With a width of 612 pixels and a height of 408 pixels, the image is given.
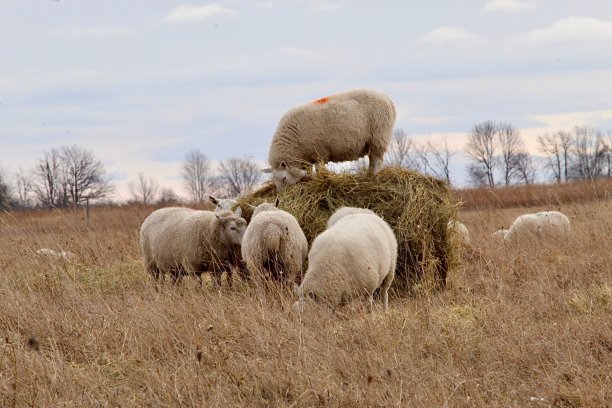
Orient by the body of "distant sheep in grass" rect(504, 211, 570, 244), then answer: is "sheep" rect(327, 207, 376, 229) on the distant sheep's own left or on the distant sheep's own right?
on the distant sheep's own left

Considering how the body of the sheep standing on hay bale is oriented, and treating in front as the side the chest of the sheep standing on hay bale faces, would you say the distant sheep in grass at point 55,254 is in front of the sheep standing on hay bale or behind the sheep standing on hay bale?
in front

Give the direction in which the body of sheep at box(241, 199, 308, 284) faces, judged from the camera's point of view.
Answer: away from the camera

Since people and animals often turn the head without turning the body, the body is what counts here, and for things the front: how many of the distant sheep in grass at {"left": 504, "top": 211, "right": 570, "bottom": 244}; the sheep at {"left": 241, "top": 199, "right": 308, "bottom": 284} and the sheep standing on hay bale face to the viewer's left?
2

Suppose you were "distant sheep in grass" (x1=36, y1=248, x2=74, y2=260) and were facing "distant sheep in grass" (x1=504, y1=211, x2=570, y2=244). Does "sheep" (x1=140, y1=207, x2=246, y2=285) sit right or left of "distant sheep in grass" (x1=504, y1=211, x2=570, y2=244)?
right

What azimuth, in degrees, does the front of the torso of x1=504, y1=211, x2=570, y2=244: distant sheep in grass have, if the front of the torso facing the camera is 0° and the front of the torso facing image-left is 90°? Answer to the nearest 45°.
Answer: approximately 90°

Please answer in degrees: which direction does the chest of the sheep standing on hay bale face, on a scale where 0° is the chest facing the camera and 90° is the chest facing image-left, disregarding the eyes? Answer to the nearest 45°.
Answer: approximately 90°

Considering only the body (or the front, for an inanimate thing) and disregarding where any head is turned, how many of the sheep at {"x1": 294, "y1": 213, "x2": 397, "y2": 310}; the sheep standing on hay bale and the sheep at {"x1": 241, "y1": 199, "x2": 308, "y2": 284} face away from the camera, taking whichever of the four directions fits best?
1

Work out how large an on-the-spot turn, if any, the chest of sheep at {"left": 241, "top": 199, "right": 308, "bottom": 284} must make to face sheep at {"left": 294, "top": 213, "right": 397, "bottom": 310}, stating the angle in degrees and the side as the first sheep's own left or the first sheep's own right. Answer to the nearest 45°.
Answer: approximately 135° to the first sheep's own right

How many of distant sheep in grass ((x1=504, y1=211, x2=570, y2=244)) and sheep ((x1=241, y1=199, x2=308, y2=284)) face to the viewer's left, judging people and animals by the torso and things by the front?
1

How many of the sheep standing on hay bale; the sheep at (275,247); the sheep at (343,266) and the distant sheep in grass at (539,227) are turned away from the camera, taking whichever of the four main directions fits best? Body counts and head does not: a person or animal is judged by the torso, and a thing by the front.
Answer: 1

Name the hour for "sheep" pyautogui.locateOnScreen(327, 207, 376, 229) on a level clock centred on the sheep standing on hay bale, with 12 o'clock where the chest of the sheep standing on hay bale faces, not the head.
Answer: The sheep is roughly at 9 o'clock from the sheep standing on hay bale.

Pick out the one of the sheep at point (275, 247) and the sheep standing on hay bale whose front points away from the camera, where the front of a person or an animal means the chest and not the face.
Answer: the sheep
